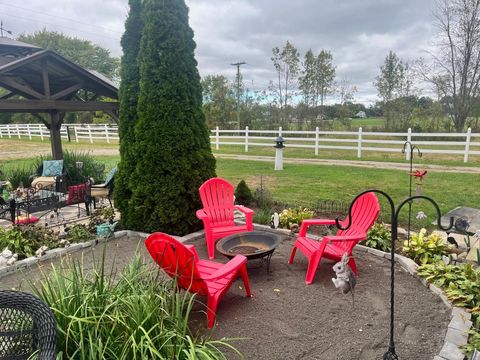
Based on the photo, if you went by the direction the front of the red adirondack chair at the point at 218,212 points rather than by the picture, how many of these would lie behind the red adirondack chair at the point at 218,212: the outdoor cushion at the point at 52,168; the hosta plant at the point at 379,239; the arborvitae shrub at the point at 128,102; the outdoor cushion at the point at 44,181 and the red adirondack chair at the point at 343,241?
3

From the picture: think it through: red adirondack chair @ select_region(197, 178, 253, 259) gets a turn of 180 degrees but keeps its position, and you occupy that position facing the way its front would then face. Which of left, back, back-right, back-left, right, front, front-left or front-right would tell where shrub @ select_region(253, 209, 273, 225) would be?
right

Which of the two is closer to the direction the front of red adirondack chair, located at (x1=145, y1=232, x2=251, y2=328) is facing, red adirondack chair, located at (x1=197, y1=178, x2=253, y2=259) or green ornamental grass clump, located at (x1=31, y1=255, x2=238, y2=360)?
the red adirondack chair

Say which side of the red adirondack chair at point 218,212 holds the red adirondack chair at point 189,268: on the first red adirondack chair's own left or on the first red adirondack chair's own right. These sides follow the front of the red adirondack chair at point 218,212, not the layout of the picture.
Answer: on the first red adirondack chair's own right

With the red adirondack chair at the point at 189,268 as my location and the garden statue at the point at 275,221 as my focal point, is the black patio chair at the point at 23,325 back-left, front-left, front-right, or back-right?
back-left

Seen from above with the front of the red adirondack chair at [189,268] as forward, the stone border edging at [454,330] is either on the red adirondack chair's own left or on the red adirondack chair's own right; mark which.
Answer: on the red adirondack chair's own right

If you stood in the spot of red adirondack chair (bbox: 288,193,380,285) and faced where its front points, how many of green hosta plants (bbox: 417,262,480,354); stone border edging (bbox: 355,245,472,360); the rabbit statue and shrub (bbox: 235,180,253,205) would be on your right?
1

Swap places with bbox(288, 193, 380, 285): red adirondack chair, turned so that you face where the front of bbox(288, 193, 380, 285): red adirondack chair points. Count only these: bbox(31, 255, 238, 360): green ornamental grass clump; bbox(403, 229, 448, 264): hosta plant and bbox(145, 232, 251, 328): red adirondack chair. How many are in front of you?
2

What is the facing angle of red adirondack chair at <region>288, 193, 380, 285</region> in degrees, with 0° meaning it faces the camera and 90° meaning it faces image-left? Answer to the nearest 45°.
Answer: approximately 45°

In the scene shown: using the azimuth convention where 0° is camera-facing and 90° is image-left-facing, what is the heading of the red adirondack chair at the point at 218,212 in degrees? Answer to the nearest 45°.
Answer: approximately 315°
